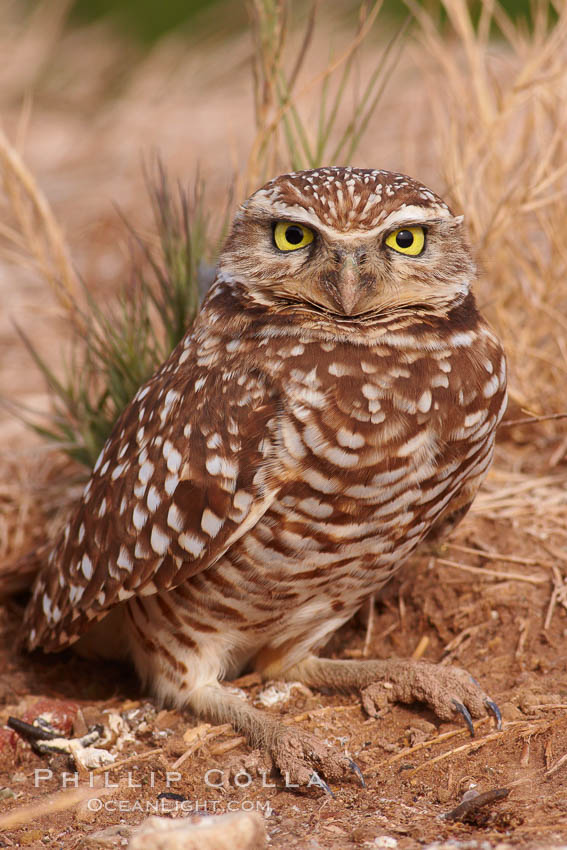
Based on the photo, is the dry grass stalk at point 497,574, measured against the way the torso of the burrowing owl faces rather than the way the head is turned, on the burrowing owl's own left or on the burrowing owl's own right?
on the burrowing owl's own left

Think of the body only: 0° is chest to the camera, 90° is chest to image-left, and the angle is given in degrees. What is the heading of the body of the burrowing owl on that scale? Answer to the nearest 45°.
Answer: approximately 315°

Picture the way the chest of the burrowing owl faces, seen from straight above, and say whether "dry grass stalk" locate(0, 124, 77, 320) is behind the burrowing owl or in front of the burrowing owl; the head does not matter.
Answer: behind

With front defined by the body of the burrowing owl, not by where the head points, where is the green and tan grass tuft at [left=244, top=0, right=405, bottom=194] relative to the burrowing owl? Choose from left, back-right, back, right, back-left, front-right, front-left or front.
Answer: back-left
